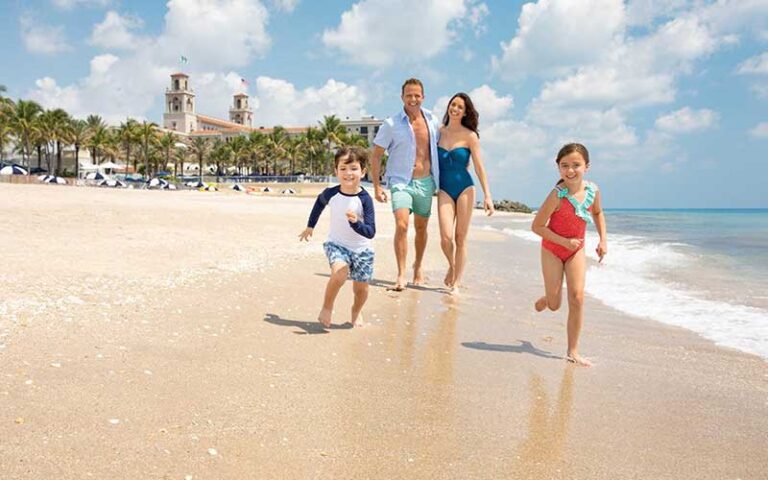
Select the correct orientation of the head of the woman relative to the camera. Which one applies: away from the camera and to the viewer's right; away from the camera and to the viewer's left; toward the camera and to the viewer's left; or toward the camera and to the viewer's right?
toward the camera and to the viewer's left

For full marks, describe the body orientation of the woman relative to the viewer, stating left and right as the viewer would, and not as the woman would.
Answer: facing the viewer

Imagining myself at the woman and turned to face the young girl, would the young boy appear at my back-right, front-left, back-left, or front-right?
front-right

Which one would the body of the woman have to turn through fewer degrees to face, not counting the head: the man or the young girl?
the young girl

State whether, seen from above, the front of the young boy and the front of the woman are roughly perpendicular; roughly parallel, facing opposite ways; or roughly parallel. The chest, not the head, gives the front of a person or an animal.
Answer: roughly parallel

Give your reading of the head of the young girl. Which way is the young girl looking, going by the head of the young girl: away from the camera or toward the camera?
toward the camera

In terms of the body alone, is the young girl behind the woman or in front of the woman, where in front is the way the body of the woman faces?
in front

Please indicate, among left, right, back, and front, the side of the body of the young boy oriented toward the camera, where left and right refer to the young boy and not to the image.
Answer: front

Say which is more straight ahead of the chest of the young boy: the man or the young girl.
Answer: the young girl

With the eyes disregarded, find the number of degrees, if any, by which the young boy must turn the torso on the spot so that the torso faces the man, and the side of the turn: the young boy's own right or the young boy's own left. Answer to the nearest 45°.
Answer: approximately 180°

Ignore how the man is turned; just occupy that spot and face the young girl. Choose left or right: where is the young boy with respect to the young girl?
right

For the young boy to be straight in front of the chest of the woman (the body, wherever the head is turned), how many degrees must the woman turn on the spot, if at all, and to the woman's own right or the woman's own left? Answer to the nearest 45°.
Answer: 0° — they already face them

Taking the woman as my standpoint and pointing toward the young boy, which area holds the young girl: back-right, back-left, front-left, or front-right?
front-left

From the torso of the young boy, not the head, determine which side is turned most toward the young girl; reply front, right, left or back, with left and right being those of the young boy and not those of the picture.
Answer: left

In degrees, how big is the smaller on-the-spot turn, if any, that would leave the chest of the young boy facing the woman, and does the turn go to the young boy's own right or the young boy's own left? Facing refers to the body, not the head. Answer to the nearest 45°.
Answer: approximately 135° to the young boy's own left

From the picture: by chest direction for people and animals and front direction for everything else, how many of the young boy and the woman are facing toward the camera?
2
